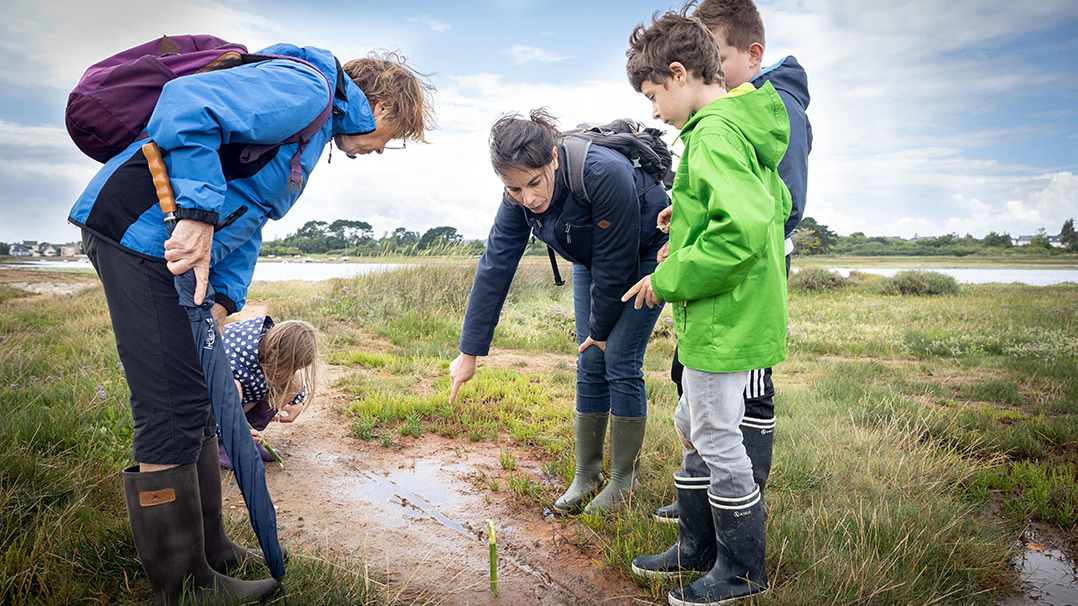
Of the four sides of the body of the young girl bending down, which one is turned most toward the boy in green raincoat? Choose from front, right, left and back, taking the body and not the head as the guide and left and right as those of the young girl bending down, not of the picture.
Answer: front

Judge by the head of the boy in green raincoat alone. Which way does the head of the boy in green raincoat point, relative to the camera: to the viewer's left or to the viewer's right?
to the viewer's left

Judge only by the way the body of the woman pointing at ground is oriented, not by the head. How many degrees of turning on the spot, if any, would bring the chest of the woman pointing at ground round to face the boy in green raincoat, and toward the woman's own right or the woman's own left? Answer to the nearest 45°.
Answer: approximately 45° to the woman's own left

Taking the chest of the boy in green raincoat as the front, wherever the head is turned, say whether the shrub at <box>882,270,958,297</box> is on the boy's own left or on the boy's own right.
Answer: on the boy's own right

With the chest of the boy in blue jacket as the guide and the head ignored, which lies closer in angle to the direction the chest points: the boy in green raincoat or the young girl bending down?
the young girl bending down

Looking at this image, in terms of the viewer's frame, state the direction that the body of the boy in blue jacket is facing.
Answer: to the viewer's left

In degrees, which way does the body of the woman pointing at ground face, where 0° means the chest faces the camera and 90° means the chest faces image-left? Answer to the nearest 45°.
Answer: approximately 45°

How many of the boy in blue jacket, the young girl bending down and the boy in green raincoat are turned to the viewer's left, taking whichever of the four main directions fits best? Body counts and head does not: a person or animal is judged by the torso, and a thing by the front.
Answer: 2

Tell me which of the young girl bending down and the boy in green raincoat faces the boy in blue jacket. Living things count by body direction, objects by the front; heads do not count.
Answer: the young girl bending down

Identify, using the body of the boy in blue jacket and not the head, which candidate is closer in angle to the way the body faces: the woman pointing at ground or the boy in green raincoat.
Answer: the woman pointing at ground

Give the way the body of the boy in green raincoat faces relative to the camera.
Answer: to the viewer's left

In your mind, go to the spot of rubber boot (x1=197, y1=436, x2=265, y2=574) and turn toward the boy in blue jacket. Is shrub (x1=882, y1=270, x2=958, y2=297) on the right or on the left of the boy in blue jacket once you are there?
left

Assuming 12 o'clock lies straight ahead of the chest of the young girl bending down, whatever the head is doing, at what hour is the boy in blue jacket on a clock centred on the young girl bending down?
The boy in blue jacket is roughly at 12 o'clock from the young girl bending down.

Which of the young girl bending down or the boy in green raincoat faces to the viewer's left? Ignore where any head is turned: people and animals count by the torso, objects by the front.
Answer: the boy in green raincoat

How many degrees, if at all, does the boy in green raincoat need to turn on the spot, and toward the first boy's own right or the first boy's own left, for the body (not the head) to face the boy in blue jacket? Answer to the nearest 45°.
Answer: approximately 90° to the first boy's own right
